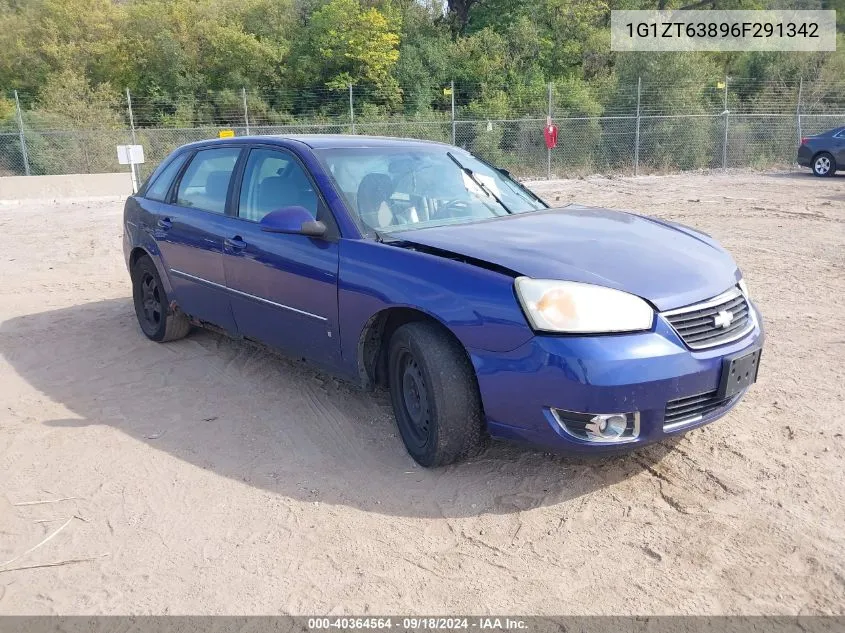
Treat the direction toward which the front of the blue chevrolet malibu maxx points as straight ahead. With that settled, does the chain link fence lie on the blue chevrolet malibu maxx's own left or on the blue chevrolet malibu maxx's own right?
on the blue chevrolet malibu maxx's own left

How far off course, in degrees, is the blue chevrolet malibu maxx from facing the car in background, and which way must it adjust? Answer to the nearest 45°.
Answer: approximately 90° to its left

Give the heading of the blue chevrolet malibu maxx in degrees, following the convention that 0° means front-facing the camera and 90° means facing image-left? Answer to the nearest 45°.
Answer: approximately 315°

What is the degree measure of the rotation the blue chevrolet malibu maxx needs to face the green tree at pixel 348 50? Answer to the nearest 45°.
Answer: approximately 135° to its left
